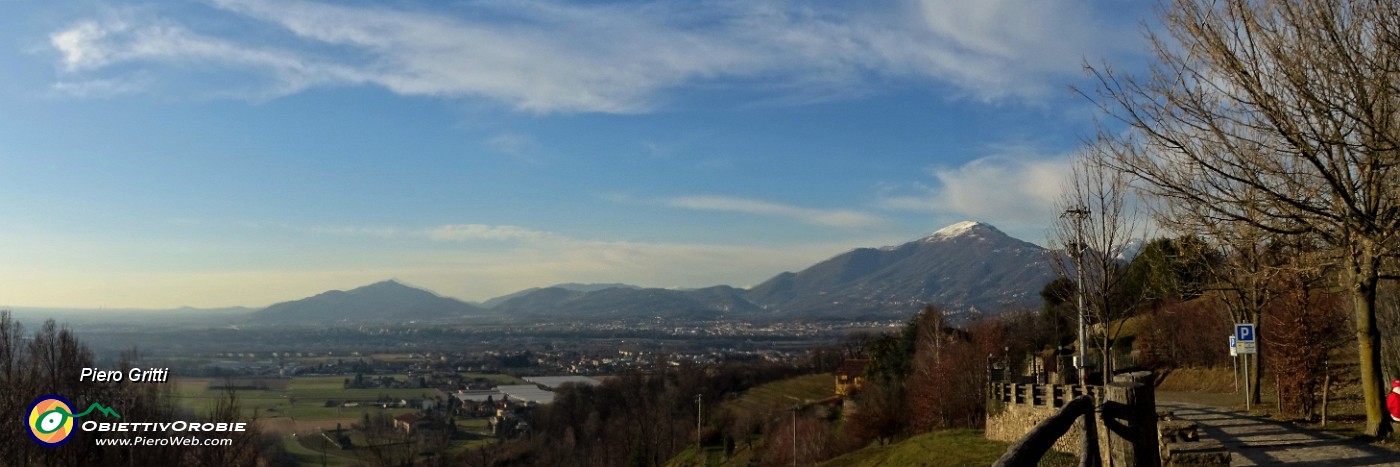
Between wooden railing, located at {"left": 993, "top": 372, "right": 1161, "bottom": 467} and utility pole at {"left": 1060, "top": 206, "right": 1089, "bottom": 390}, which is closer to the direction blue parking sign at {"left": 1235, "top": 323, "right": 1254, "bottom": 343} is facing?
the wooden railing

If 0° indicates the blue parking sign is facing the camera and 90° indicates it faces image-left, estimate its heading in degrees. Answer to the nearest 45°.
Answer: approximately 0°

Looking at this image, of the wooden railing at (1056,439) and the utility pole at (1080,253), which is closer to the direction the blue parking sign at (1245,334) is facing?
the wooden railing

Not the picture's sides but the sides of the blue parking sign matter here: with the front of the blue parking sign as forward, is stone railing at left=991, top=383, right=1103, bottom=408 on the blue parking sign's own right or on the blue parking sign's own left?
on the blue parking sign's own right

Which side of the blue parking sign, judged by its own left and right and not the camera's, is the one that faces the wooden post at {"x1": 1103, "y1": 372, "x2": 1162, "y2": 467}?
front

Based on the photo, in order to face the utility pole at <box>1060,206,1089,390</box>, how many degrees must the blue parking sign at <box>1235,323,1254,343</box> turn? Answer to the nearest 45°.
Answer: approximately 90° to its right

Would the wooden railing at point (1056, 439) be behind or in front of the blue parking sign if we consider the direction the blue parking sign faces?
in front

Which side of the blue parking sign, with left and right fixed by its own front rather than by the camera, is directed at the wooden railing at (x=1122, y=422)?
front
